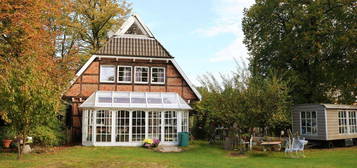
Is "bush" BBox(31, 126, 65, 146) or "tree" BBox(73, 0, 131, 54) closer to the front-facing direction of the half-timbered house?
the bush

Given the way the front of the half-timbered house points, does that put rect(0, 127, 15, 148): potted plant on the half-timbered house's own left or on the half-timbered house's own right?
on the half-timbered house's own right

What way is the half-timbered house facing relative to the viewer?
toward the camera

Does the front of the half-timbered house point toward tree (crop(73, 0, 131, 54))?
no

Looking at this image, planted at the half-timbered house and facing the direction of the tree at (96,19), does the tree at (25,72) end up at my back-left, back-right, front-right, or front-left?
back-left

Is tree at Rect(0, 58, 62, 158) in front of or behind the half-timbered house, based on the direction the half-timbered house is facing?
in front

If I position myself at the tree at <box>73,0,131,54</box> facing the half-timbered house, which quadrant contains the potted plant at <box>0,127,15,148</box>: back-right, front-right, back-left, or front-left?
front-right

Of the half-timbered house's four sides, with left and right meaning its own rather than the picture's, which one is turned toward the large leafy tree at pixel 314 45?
left
